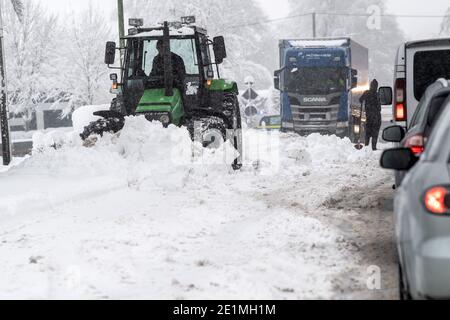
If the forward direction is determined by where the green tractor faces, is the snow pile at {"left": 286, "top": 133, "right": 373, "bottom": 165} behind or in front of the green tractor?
behind

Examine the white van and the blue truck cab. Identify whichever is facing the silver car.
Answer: the blue truck cab

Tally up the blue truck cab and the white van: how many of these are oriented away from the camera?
1

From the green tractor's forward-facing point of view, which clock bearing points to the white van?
The white van is roughly at 9 o'clock from the green tractor.

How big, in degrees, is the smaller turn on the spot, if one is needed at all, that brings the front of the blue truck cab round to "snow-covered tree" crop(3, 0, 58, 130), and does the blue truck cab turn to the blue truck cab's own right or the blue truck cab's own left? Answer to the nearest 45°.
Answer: approximately 135° to the blue truck cab's own right

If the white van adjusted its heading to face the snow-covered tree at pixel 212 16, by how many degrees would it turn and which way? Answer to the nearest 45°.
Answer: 0° — it already faces it

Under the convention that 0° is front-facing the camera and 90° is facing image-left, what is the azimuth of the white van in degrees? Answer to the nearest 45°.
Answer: approximately 180°

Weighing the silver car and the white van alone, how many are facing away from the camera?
2

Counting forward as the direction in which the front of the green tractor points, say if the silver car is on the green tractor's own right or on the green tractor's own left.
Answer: on the green tractor's own left

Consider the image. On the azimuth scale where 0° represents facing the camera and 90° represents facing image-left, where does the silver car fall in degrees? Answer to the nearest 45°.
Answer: approximately 180°
